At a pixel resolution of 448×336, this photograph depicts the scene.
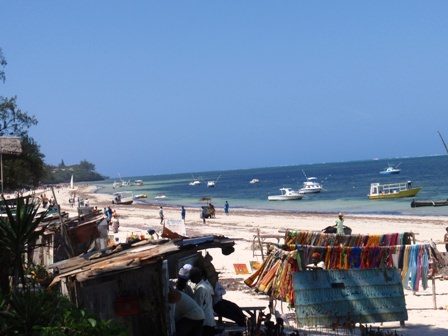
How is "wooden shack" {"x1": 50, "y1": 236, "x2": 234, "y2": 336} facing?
to the viewer's right

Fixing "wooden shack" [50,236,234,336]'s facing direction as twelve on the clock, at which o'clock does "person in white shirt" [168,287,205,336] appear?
The person in white shirt is roughly at 12 o'clock from the wooden shack.

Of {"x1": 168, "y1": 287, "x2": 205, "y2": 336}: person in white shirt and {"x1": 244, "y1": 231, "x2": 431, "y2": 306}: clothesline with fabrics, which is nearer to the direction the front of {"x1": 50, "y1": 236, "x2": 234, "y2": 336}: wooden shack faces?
the person in white shirt
